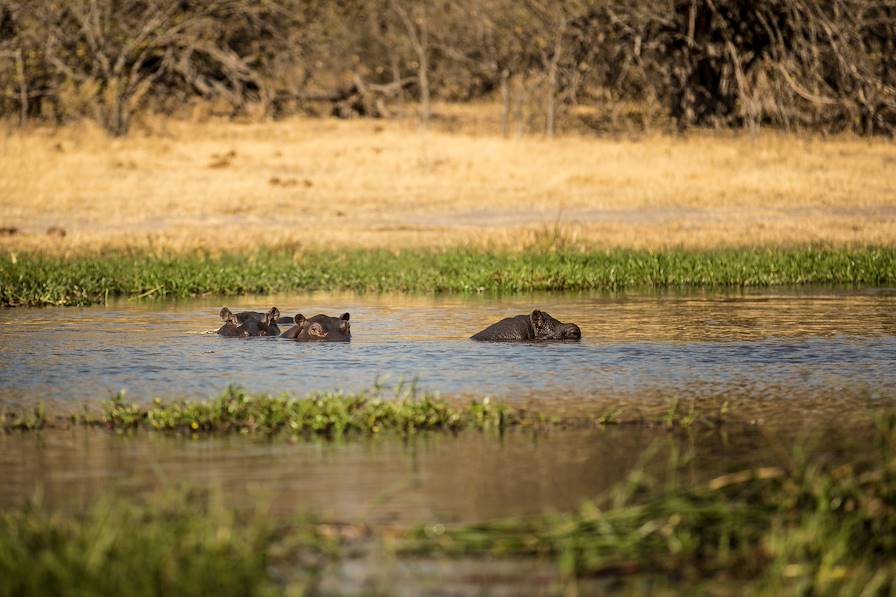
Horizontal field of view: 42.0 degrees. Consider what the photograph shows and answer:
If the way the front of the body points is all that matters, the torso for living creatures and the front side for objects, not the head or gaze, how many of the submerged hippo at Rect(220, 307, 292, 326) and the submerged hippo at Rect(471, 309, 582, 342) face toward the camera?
1

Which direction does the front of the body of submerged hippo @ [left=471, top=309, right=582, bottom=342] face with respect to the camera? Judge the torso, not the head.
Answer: to the viewer's right

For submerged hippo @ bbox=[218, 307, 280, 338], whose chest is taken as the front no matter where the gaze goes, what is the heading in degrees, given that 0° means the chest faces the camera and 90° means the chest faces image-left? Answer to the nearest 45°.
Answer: approximately 0°

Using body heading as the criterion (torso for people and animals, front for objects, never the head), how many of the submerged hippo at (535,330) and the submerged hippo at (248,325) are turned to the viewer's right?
1

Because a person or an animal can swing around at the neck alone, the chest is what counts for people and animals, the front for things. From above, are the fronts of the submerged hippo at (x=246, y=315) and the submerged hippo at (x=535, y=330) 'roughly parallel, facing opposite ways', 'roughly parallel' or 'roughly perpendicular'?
roughly perpendicular

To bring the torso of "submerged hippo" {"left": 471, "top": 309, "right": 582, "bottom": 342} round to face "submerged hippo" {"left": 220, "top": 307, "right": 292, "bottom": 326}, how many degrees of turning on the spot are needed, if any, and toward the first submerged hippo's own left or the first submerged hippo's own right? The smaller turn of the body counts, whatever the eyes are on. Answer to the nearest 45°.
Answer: approximately 180°

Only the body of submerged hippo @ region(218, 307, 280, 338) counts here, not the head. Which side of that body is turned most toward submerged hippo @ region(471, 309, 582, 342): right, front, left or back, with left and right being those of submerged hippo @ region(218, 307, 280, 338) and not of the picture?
left

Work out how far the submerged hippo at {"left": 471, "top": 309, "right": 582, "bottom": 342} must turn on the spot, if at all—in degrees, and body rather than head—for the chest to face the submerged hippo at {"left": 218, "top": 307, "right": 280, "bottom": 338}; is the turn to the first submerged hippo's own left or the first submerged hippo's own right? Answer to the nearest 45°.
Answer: approximately 180°
